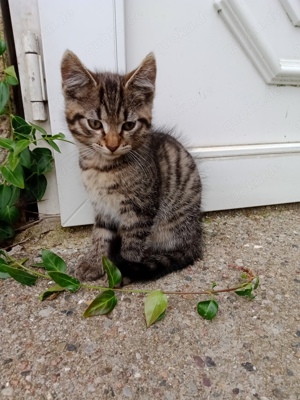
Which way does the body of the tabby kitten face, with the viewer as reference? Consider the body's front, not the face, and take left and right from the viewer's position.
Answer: facing the viewer and to the left of the viewer

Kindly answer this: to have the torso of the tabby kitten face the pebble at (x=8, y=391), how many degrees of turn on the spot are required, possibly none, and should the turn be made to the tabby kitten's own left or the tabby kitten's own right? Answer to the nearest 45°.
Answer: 0° — it already faces it

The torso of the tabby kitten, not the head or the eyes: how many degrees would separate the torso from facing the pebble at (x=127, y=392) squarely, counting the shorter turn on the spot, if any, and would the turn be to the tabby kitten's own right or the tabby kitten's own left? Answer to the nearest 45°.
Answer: approximately 45° to the tabby kitten's own left
